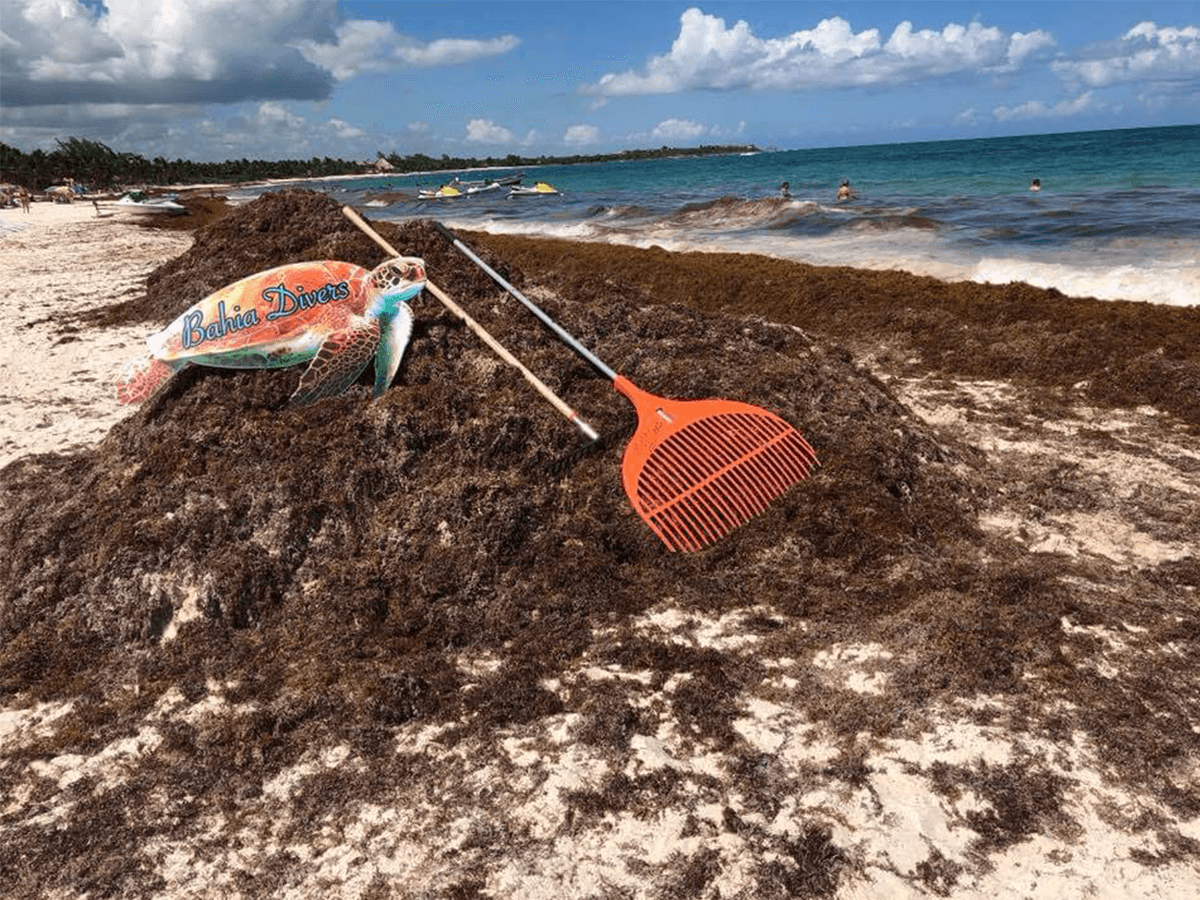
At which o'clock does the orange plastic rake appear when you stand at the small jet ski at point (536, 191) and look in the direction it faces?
The orange plastic rake is roughly at 3 o'clock from the small jet ski.

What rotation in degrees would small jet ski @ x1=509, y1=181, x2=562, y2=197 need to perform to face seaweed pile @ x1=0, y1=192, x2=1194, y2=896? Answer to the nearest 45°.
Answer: approximately 90° to its right

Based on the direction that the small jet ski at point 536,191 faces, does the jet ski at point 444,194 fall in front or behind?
behind

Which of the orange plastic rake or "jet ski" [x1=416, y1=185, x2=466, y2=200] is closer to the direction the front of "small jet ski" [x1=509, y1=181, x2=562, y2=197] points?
the orange plastic rake

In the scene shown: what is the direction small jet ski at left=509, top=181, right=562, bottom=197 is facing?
to the viewer's right
